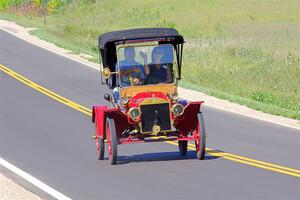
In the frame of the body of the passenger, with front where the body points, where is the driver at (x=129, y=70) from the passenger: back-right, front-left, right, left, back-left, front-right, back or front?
right

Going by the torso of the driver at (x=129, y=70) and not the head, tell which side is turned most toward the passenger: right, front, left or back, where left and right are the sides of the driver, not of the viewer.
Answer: left

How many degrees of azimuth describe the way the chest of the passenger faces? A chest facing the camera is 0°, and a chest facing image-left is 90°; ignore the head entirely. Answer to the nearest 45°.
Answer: approximately 0°

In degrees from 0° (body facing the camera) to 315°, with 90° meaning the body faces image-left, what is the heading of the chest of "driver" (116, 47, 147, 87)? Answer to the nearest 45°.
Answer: approximately 0°

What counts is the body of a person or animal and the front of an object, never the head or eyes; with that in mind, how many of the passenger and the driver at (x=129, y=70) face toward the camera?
2
